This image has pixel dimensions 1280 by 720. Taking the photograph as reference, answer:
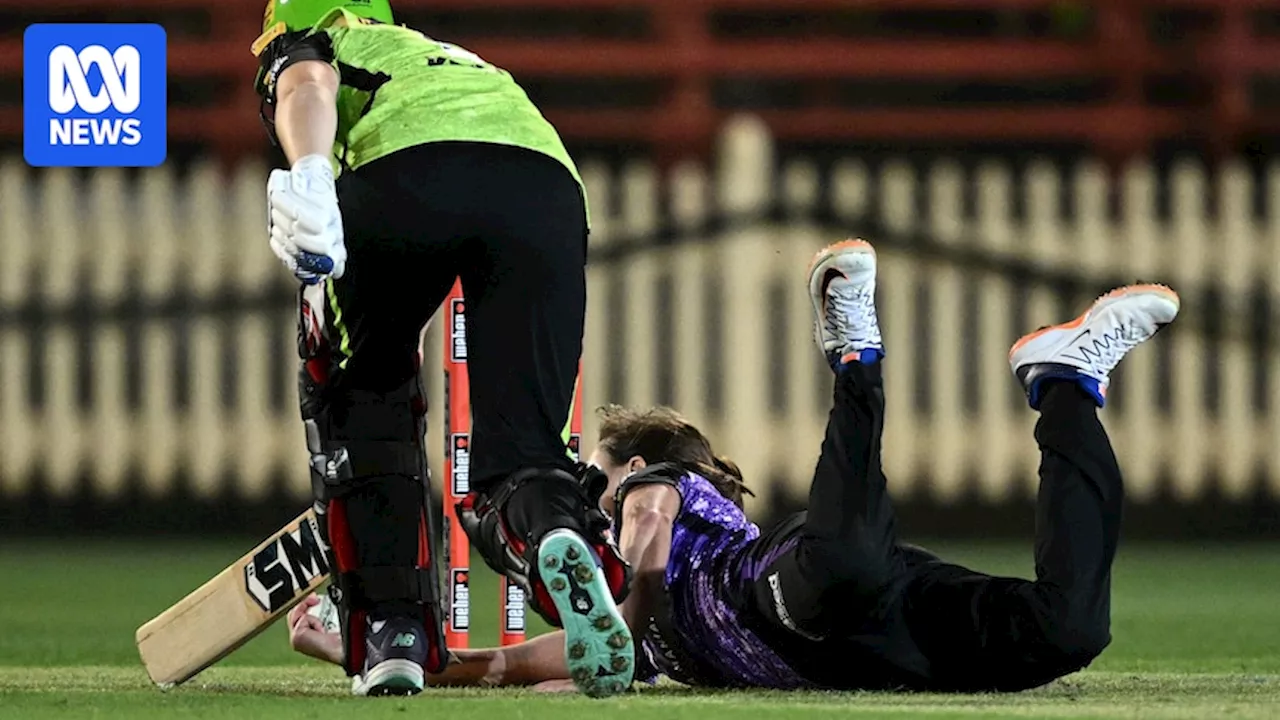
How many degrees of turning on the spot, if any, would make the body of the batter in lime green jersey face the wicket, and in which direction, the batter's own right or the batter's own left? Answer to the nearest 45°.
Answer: approximately 45° to the batter's own right

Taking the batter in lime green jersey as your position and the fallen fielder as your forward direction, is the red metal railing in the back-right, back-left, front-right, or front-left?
front-left

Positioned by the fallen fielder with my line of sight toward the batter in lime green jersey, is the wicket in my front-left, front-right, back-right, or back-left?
front-right

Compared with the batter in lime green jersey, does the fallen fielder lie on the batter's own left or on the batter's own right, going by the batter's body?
on the batter's own right

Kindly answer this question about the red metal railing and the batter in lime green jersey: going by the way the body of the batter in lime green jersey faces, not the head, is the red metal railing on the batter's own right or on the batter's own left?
on the batter's own right

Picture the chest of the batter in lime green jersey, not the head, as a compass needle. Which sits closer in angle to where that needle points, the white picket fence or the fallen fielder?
the white picket fence

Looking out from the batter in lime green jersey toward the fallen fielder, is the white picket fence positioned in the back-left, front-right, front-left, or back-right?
front-left

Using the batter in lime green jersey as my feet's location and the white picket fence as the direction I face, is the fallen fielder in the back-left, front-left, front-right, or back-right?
front-right

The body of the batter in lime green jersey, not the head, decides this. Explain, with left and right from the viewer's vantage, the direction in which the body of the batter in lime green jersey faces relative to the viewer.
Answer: facing away from the viewer and to the left of the viewer
